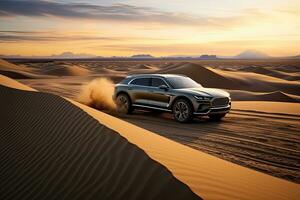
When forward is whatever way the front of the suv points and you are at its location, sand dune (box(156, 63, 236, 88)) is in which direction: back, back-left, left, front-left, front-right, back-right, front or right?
back-left

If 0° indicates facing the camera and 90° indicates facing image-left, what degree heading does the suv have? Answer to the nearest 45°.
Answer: approximately 315°

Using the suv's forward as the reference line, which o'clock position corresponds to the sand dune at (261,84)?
The sand dune is roughly at 8 o'clock from the suv.

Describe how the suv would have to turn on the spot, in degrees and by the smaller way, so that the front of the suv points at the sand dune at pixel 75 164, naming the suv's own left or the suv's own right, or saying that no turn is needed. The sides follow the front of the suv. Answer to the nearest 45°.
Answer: approximately 45° to the suv's own right

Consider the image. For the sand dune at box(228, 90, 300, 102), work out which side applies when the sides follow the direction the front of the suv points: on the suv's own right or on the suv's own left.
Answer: on the suv's own left
